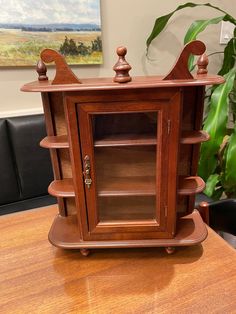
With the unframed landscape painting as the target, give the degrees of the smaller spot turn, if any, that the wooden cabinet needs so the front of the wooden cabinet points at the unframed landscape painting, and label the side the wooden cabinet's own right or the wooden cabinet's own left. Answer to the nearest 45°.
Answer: approximately 135° to the wooden cabinet's own right

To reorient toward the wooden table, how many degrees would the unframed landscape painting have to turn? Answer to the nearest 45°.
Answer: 0° — it already faces it

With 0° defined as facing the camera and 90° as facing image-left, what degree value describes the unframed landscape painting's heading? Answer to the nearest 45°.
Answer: approximately 0°

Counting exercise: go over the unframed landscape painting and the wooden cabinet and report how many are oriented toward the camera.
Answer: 2

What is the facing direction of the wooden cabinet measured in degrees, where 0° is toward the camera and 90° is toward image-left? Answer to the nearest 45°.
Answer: approximately 0°

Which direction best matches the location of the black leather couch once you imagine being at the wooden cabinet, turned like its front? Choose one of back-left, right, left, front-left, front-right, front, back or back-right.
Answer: back-right

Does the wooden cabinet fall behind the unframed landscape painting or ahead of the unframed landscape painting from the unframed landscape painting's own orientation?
ahead
